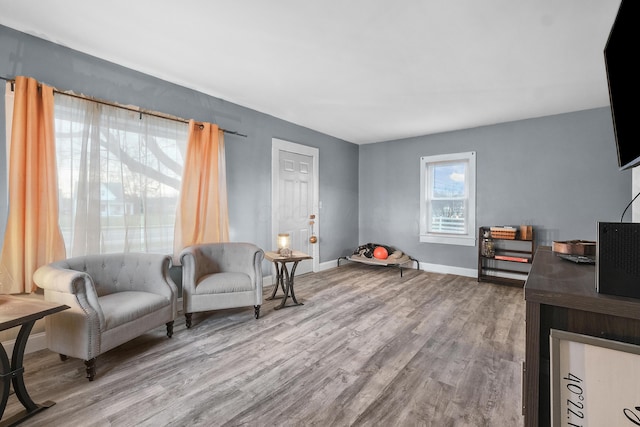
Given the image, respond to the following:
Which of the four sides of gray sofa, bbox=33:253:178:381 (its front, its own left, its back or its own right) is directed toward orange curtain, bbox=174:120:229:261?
left

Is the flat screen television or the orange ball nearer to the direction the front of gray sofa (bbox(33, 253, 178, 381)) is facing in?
the flat screen television

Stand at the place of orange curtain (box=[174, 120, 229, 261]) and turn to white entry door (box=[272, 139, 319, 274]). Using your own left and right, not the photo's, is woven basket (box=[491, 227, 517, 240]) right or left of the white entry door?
right

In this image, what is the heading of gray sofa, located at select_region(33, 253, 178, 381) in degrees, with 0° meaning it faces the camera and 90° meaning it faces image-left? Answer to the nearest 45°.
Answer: approximately 315°

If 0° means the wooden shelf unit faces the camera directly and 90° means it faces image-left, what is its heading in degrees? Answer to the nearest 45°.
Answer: approximately 0°

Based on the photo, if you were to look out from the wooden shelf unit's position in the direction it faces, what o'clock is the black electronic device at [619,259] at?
The black electronic device is roughly at 12 o'clock from the wooden shelf unit.

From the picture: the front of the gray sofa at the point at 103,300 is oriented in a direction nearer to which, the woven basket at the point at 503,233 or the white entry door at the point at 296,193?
the woven basket

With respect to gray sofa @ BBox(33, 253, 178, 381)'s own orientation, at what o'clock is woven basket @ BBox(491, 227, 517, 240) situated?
The woven basket is roughly at 11 o'clock from the gray sofa.

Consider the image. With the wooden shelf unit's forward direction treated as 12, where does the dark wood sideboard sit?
The dark wood sideboard is roughly at 12 o'clock from the wooden shelf unit.
